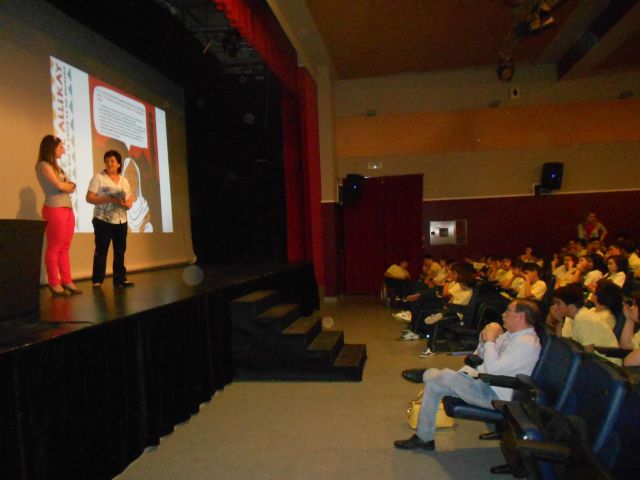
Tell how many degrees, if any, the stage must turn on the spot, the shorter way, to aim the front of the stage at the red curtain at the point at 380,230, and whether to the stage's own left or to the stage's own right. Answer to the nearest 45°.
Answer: approximately 90° to the stage's own left

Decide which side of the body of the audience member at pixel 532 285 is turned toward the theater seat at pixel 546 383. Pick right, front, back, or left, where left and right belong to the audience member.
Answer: left

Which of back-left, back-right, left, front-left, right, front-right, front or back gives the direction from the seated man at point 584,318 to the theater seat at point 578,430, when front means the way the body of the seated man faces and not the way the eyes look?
left

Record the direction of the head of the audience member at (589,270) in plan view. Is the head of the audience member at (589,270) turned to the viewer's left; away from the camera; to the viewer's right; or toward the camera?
to the viewer's left

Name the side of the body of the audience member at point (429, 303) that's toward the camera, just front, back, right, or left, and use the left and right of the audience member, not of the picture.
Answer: left

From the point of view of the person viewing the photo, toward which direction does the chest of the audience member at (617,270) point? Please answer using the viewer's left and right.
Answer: facing to the left of the viewer

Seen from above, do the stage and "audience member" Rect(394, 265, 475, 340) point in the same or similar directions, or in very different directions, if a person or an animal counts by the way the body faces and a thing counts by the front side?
very different directions
